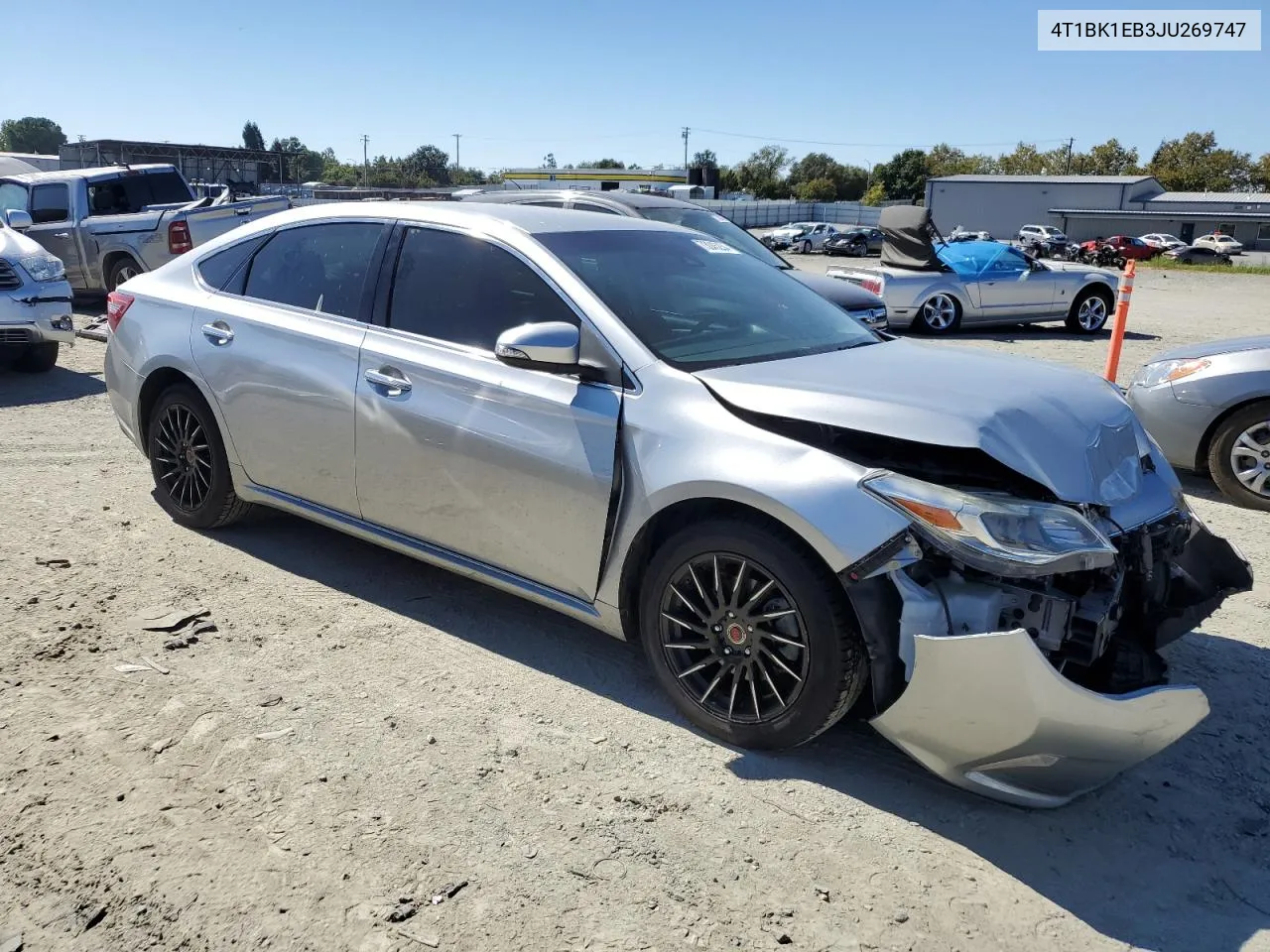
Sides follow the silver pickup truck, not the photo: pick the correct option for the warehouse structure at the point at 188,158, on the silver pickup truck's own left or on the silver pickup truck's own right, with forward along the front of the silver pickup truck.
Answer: on the silver pickup truck's own right

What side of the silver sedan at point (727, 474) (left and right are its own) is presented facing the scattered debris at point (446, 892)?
right

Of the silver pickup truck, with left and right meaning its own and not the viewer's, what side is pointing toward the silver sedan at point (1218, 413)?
back

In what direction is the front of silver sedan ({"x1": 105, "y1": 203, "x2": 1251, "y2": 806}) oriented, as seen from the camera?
facing the viewer and to the right of the viewer

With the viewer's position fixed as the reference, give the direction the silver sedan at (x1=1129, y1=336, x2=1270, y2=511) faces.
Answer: facing to the left of the viewer

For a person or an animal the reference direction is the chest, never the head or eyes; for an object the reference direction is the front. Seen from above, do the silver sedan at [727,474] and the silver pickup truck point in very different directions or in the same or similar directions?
very different directions

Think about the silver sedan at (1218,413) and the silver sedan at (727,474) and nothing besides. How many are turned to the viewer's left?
1

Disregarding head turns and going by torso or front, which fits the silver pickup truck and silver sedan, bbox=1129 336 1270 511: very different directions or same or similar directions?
same or similar directions

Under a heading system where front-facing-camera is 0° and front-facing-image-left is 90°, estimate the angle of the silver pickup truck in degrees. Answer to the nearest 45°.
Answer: approximately 135°
